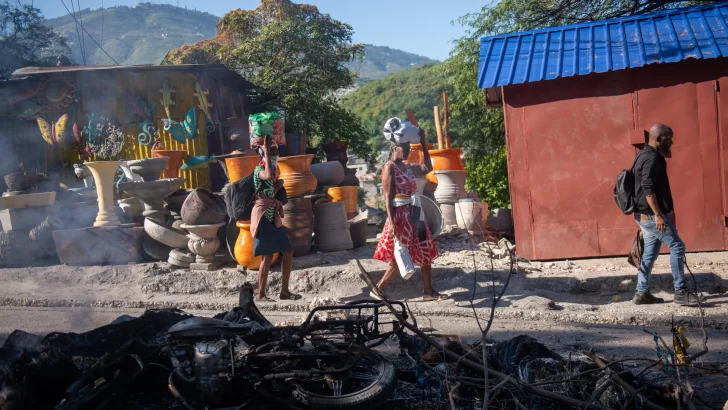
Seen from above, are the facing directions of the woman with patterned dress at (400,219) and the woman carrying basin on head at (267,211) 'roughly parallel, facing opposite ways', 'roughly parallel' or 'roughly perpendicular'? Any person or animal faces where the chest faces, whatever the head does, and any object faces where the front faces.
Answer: roughly parallel

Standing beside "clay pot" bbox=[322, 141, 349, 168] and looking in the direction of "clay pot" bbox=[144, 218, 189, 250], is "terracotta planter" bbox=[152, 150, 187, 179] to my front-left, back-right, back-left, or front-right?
front-right

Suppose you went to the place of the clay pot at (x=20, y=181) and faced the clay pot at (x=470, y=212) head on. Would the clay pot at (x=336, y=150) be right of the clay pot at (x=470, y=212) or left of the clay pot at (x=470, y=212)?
left

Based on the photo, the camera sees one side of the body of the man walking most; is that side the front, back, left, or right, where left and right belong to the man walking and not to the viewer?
right

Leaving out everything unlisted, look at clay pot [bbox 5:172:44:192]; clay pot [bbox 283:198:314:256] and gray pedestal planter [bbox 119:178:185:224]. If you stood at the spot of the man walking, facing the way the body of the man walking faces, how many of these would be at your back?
3

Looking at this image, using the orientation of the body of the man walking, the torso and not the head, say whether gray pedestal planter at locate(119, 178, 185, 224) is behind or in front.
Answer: behind

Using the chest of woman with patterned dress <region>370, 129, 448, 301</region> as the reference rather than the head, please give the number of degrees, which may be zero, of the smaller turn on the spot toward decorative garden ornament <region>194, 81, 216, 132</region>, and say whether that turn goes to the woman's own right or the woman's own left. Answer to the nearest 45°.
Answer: approximately 135° to the woman's own left
